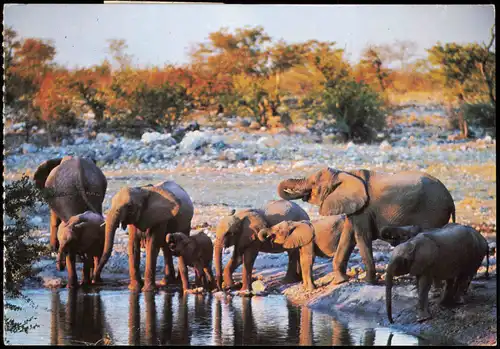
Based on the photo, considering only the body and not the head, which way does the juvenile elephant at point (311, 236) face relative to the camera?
to the viewer's left

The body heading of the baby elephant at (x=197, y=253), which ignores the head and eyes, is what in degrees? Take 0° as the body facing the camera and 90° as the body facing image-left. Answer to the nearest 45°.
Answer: approximately 45°

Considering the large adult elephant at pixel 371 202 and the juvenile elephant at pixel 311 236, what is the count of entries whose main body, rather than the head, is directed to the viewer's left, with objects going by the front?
2

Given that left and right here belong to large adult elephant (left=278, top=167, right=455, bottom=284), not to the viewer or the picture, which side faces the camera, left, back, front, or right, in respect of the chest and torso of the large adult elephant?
left

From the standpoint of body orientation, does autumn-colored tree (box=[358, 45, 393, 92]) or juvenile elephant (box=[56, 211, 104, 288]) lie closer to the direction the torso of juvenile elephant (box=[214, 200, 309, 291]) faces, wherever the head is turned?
the juvenile elephant

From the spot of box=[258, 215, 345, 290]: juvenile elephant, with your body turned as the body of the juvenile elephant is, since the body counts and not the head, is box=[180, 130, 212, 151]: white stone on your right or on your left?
on your right

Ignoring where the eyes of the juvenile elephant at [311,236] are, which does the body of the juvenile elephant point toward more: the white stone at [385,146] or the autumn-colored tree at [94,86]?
the autumn-colored tree
